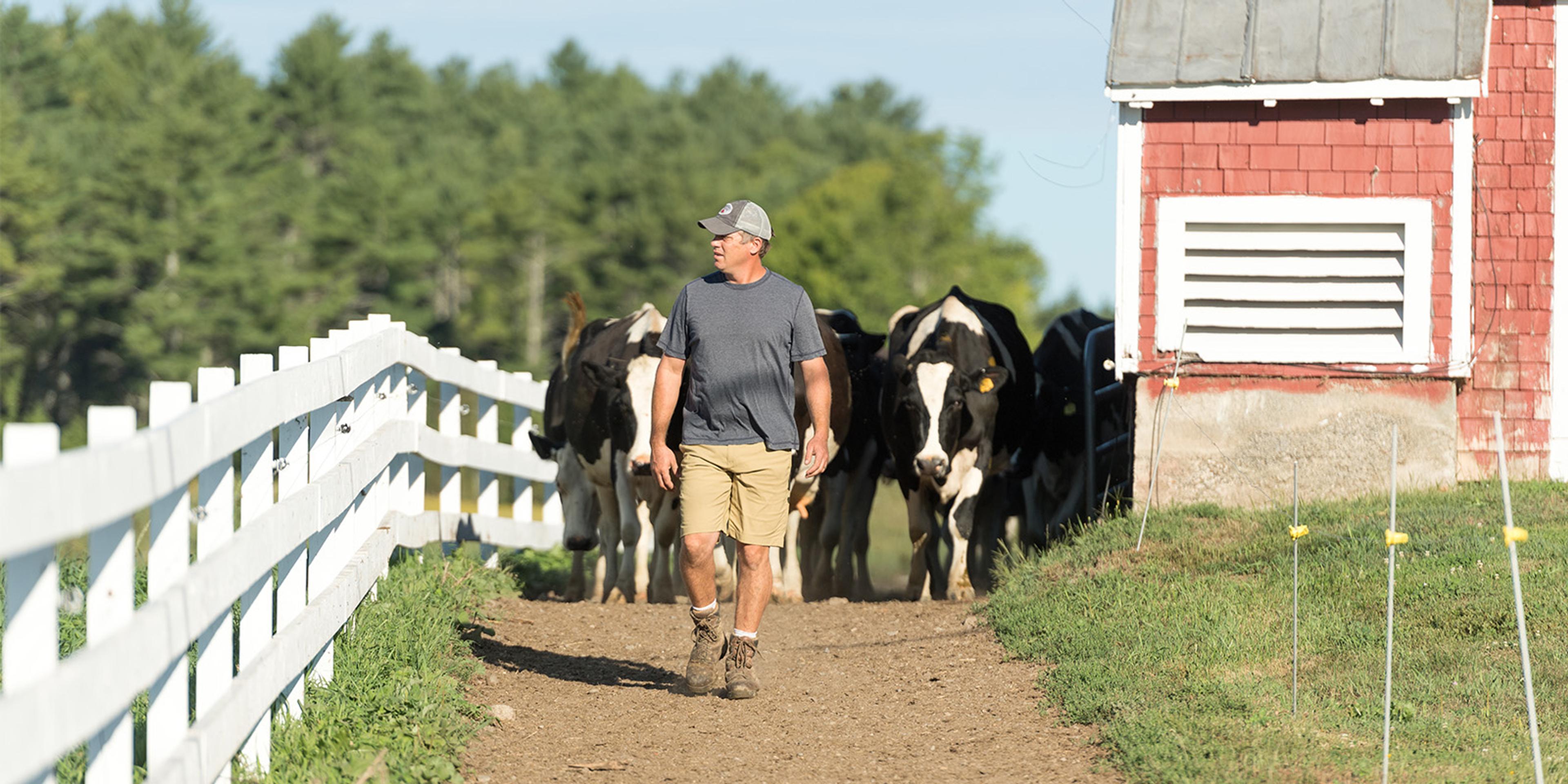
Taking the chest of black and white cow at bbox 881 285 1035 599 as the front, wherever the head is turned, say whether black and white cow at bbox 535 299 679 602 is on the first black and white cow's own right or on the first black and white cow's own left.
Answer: on the first black and white cow's own right

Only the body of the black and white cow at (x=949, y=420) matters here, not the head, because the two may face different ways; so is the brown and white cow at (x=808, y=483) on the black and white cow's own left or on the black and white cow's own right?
on the black and white cow's own right

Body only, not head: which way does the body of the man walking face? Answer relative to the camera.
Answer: toward the camera

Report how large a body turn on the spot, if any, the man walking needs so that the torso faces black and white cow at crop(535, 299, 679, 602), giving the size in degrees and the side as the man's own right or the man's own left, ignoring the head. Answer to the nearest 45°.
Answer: approximately 180°

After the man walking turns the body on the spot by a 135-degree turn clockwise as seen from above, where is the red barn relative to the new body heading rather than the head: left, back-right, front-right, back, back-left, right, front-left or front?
right

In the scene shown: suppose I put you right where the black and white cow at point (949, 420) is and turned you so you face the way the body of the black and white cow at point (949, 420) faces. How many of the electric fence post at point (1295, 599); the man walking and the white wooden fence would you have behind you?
0

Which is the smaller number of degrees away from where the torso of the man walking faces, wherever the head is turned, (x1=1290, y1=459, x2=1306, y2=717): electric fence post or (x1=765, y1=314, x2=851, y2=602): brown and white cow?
the electric fence post

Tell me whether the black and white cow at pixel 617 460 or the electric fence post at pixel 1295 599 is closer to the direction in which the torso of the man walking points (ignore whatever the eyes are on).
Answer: the electric fence post

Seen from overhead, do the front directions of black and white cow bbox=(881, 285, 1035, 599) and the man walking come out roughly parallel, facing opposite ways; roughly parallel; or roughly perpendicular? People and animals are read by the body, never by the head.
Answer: roughly parallel

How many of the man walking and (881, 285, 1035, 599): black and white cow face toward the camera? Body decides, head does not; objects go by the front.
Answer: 2

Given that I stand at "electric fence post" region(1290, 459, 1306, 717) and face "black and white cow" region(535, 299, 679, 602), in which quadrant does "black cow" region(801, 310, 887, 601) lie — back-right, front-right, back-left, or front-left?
front-right

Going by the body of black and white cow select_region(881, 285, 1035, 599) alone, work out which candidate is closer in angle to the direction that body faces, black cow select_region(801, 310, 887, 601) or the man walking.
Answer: the man walking

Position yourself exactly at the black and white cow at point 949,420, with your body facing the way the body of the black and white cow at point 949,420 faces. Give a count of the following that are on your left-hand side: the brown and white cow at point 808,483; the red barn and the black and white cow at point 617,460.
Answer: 1

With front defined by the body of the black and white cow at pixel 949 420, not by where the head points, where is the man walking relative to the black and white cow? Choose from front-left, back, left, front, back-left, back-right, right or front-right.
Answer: front

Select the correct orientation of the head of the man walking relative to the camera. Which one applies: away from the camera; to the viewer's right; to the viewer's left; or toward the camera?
to the viewer's left

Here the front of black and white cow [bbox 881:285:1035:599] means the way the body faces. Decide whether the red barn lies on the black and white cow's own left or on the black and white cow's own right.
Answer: on the black and white cow's own left
